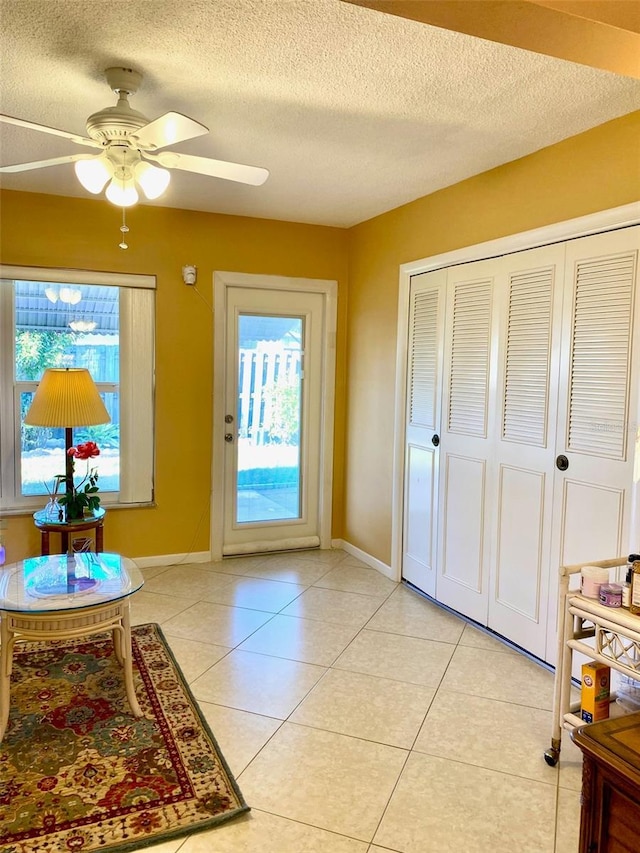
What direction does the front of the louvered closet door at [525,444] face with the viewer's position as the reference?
facing the viewer and to the left of the viewer

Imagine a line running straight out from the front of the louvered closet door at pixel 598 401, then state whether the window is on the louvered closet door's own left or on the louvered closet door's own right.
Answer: on the louvered closet door's own right

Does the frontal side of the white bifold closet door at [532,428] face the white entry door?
no

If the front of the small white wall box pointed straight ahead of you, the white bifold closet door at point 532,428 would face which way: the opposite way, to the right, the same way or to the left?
to the right

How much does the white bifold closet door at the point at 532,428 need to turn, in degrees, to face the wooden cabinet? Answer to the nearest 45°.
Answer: approximately 45° to its left

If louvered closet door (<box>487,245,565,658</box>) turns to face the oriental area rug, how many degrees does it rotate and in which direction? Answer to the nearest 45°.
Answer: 0° — it already faces it

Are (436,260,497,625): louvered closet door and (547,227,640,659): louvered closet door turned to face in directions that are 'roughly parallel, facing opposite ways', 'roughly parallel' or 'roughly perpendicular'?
roughly parallel

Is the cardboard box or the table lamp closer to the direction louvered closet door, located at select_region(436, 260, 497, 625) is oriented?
the table lamp

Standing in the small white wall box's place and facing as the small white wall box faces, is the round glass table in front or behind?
in front

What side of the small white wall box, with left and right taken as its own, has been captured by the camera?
front

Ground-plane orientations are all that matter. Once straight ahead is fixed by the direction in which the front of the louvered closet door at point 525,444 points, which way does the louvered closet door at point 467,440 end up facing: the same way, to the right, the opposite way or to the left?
the same way

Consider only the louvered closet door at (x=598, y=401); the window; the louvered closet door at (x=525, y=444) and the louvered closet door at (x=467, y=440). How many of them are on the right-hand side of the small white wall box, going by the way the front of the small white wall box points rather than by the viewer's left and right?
1

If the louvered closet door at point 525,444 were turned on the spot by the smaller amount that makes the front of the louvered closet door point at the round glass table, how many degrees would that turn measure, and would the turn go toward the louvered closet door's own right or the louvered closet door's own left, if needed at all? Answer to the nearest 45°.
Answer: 0° — it already faces it

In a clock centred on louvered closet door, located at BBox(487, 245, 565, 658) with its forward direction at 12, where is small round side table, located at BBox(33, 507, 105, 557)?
The small round side table is roughly at 1 o'clock from the louvered closet door.

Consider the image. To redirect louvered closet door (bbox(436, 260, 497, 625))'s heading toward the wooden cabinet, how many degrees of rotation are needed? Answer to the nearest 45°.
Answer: approximately 45° to its left

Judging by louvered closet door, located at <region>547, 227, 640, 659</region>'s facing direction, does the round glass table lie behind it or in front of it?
in front

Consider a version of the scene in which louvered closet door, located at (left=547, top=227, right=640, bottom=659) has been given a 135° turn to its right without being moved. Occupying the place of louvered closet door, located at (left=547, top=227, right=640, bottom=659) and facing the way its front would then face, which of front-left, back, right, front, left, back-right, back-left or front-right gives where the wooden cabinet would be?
back
